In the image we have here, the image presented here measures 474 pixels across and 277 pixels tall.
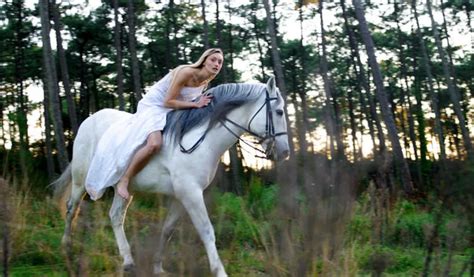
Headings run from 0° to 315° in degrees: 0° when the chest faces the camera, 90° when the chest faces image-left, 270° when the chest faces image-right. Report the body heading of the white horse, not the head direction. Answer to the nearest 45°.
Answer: approximately 315°

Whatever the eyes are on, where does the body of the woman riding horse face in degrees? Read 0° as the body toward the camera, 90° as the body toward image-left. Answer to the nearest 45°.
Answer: approximately 315°
